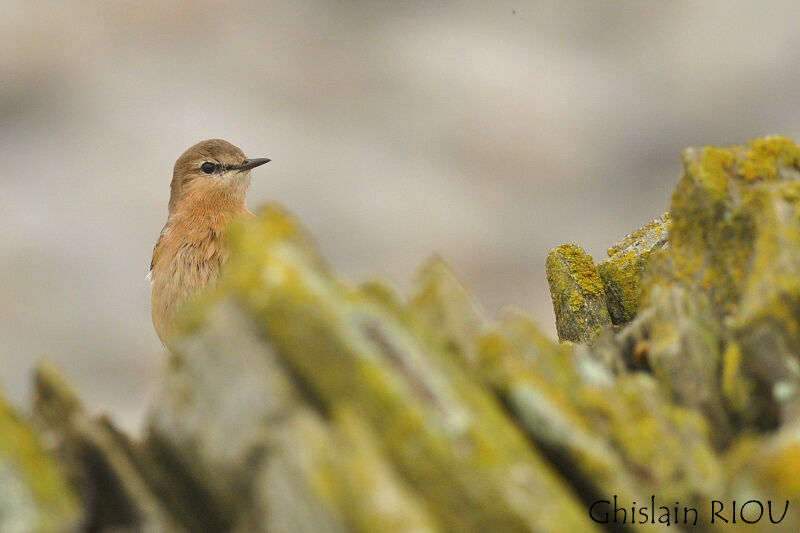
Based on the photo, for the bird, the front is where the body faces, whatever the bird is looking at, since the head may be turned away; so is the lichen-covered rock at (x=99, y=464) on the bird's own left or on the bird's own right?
on the bird's own right

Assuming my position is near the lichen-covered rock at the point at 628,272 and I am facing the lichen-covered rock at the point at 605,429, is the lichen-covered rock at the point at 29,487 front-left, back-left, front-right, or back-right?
front-right

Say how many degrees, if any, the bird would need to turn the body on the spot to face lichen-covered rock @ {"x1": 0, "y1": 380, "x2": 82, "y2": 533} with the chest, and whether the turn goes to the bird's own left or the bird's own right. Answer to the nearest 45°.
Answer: approximately 90° to the bird's own right

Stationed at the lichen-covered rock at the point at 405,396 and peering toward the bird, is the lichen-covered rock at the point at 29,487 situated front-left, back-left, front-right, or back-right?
front-left
